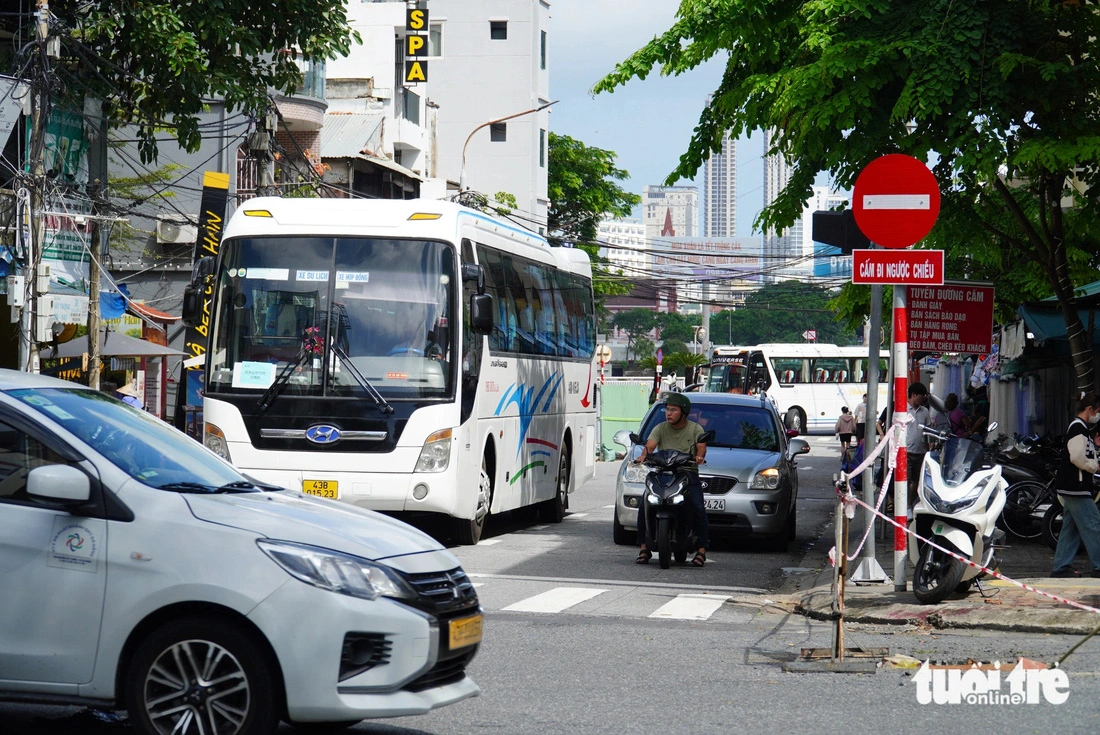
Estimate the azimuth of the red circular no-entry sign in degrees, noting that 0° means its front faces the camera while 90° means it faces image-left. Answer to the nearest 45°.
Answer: approximately 0°

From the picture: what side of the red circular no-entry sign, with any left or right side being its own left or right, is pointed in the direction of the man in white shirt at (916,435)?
back

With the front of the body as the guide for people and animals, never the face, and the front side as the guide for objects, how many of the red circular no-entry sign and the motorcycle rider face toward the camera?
2

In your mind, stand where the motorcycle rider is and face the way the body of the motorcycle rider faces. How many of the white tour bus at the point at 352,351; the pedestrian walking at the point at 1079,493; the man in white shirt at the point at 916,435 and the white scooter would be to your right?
1

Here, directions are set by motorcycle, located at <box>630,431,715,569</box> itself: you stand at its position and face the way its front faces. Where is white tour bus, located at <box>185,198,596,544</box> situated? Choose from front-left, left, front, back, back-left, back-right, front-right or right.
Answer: right

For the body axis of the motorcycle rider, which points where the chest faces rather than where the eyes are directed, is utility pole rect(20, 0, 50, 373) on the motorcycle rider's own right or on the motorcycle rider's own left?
on the motorcycle rider's own right

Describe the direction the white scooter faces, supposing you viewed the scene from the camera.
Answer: facing the viewer and to the left of the viewer

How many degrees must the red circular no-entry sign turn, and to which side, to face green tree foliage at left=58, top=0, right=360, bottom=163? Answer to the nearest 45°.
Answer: approximately 135° to its right

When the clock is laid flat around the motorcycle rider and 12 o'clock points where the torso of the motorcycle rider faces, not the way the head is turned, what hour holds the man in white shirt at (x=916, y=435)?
The man in white shirt is roughly at 7 o'clock from the motorcycle rider.

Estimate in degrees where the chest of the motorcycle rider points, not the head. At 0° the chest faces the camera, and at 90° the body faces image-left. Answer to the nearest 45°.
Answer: approximately 0°

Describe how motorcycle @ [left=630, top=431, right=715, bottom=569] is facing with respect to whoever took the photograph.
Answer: facing the viewer

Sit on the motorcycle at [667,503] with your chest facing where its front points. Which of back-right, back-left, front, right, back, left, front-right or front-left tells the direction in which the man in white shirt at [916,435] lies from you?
back-left

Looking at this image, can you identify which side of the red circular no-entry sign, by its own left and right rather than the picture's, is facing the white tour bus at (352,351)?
right

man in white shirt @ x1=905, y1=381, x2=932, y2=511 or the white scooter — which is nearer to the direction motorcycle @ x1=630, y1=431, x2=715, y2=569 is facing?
the white scooter

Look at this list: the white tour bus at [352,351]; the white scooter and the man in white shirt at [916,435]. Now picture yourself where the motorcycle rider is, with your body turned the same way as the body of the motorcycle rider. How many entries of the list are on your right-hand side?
1
